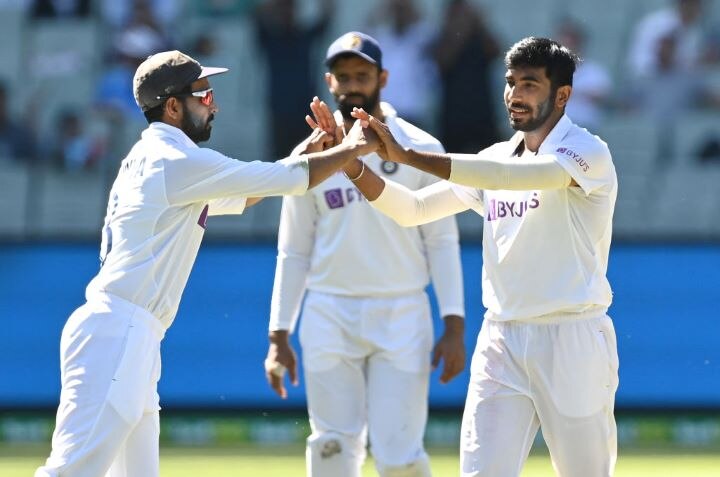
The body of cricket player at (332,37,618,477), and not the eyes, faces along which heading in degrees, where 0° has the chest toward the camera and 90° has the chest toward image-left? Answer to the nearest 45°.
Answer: approximately 45°

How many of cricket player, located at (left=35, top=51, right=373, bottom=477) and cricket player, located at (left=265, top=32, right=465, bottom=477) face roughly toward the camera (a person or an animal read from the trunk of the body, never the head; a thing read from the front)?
1

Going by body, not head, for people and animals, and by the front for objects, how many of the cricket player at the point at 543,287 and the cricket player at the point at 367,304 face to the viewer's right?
0

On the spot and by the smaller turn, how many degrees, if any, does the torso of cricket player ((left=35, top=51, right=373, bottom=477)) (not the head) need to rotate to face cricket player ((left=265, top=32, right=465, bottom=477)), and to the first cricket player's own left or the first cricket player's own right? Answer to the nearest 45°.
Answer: approximately 45° to the first cricket player's own left

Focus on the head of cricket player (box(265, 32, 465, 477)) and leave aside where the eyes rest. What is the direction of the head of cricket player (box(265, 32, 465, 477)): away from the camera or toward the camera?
toward the camera

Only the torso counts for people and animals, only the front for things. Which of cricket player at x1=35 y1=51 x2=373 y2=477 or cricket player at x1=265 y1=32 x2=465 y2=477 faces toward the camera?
cricket player at x1=265 y1=32 x2=465 y2=477

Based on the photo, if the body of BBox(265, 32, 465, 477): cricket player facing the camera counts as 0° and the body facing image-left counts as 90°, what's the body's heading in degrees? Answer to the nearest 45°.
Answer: approximately 0°

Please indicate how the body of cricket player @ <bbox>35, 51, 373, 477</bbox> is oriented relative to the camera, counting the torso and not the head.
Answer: to the viewer's right

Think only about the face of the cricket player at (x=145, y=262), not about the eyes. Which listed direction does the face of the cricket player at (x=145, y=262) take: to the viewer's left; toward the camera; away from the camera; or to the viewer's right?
to the viewer's right

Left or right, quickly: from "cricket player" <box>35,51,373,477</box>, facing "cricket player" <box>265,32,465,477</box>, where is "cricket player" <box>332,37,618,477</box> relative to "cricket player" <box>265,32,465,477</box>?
right

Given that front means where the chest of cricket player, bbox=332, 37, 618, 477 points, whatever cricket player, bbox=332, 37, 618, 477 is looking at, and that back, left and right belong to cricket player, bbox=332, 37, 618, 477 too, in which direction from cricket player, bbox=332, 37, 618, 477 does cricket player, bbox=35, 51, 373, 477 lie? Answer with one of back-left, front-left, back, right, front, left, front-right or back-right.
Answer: front-right

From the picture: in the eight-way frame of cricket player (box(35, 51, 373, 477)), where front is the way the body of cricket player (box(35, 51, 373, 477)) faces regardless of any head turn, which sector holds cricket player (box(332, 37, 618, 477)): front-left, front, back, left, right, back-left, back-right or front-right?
front

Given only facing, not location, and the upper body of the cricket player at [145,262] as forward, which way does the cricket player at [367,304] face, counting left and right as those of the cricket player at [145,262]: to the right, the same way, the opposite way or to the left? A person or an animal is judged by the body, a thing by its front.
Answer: to the right

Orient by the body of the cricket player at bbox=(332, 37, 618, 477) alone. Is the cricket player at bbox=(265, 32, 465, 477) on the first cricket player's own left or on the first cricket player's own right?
on the first cricket player's own right
